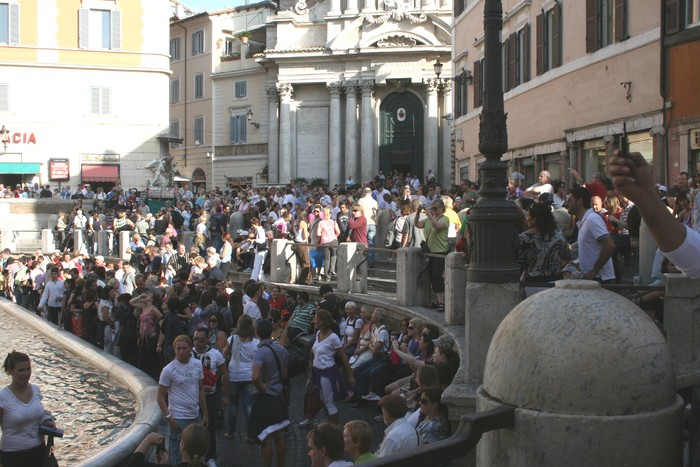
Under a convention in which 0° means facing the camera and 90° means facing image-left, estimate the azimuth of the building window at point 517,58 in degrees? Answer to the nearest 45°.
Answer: approximately 45°

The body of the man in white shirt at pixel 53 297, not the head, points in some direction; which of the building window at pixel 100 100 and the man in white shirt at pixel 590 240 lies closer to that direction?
the man in white shirt

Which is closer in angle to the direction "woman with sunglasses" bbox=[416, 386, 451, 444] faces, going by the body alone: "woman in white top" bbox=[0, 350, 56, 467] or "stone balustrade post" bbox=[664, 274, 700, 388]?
the woman in white top

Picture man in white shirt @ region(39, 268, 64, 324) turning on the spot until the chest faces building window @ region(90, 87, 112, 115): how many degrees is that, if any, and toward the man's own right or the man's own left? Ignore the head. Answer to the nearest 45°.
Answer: approximately 180°

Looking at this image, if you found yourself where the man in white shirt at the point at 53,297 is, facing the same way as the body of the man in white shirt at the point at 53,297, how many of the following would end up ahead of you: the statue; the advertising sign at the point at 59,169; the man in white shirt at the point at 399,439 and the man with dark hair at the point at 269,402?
2

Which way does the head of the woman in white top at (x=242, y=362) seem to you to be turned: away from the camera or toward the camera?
away from the camera

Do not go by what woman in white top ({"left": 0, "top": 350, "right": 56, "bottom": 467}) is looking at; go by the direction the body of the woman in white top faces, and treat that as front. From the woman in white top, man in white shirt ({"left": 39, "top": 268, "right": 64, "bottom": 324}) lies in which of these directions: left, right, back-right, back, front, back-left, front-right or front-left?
back-left

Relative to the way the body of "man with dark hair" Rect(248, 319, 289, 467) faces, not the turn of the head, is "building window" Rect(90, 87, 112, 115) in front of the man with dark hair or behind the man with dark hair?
in front

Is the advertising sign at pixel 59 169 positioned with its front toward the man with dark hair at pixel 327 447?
yes

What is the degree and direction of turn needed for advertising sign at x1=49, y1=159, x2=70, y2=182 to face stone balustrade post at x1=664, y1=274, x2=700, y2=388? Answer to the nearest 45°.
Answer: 0° — it already faces it

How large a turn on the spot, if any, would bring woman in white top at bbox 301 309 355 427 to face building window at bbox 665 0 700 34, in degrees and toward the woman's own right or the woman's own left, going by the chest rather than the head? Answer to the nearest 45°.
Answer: approximately 180°

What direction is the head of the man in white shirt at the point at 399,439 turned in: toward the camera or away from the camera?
away from the camera

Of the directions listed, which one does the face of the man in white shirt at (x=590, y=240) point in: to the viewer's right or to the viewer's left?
to the viewer's left
